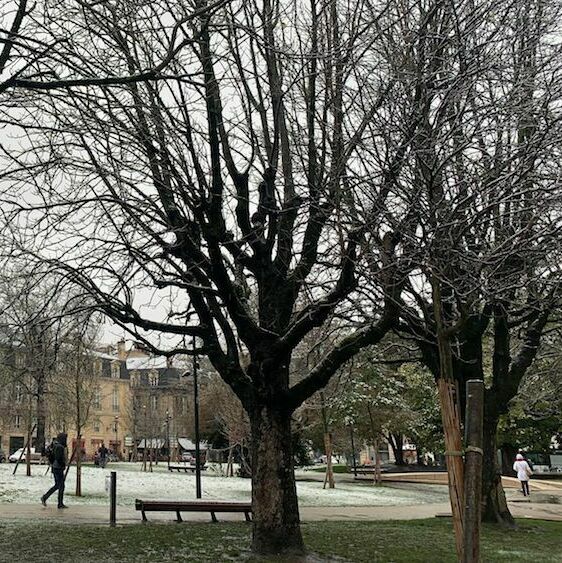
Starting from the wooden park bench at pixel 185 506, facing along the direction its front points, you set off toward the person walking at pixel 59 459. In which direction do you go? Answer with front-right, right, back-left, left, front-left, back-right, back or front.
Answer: front-left

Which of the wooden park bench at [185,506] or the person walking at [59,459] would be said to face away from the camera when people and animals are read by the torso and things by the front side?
the wooden park bench

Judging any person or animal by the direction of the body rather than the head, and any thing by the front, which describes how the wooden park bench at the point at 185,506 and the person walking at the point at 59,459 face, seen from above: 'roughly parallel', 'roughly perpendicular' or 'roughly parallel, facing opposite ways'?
roughly perpendicular

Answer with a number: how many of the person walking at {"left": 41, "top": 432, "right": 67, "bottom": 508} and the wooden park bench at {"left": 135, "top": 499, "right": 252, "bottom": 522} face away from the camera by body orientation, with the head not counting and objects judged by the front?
1

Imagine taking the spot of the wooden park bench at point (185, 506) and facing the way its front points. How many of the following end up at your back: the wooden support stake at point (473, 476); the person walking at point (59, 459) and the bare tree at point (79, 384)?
1

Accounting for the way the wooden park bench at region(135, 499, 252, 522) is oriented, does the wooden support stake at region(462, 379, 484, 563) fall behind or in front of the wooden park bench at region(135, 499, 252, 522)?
behind

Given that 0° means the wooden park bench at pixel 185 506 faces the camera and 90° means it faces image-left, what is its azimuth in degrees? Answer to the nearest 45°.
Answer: approximately 180°
